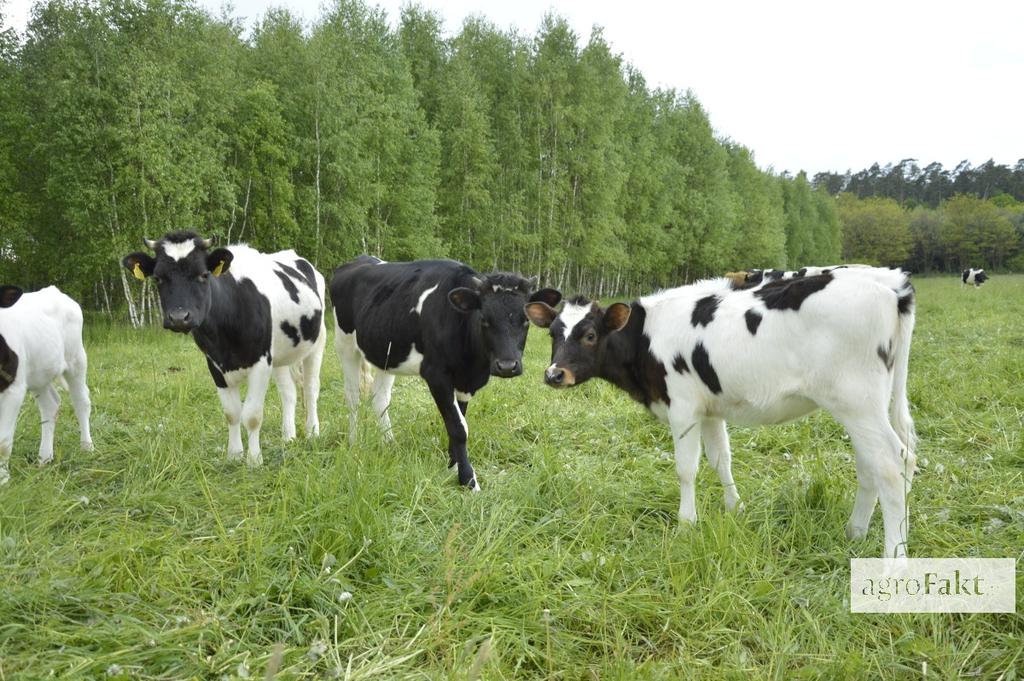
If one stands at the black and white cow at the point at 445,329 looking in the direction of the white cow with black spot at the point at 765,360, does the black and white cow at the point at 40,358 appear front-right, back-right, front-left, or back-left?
back-right

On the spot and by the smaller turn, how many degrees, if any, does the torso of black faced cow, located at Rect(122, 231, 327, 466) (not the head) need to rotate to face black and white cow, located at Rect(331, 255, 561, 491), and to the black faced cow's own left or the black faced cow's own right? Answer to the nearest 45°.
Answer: approximately 90° to the black faced cow's own left

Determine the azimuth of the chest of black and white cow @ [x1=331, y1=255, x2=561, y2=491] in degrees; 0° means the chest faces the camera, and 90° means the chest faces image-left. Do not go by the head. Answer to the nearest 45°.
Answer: approximately 315°

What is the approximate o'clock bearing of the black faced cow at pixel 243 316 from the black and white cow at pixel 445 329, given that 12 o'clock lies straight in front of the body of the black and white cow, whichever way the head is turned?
The black faced cow is roughly at 5 o'clock from the black and white cow.

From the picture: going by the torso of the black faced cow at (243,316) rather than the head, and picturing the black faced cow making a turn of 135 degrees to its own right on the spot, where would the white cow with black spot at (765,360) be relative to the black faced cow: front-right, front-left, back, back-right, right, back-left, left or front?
back-right

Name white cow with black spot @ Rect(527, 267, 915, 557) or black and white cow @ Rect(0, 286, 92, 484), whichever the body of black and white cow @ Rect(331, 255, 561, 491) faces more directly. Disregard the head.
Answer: the white cow with black spot

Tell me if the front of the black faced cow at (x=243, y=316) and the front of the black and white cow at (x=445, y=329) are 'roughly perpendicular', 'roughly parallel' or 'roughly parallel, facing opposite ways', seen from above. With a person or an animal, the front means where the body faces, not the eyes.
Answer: roughly perpendicular
